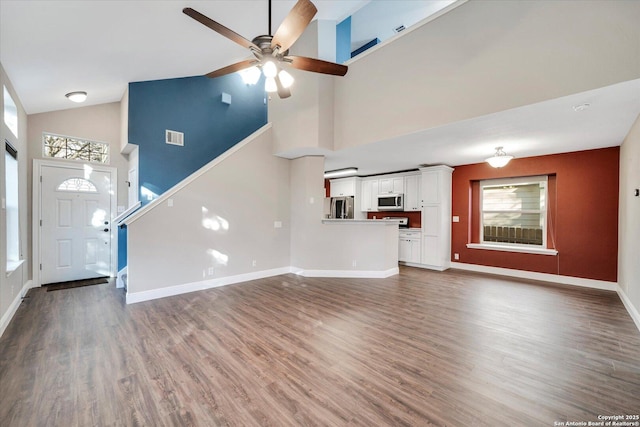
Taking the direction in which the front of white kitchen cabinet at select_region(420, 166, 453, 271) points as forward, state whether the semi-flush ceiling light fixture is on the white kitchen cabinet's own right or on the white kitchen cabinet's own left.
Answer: on the white kitchen cabinet's own left

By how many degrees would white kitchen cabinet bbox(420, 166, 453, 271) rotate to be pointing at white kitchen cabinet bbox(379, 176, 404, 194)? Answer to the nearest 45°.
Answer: approximately 90° to its right

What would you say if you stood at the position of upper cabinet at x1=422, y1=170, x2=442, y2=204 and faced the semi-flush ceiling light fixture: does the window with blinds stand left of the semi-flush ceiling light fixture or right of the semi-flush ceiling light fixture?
left

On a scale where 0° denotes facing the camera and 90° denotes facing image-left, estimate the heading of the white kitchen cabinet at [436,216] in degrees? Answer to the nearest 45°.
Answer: approximately 45°

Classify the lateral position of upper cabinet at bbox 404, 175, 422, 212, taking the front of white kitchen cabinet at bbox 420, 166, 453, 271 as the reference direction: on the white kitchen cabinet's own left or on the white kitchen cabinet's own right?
on the white kitchen cabinet's own right

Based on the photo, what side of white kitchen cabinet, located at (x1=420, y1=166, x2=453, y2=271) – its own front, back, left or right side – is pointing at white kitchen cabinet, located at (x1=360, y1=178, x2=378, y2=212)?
right
